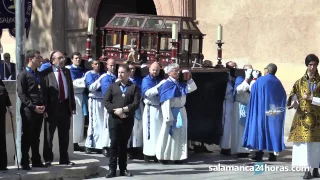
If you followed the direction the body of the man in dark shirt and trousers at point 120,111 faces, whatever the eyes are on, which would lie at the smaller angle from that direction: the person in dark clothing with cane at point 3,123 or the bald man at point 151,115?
the person in dark clothing with cane

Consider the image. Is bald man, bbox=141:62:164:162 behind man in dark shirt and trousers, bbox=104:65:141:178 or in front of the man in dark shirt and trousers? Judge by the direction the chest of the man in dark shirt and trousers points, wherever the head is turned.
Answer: behind

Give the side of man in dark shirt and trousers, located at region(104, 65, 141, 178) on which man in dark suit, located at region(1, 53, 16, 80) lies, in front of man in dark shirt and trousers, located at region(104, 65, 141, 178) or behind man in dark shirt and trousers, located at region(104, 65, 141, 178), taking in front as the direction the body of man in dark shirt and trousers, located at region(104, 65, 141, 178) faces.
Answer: behind

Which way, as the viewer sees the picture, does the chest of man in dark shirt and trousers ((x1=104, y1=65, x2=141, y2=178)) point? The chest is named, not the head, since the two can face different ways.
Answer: toward the camera

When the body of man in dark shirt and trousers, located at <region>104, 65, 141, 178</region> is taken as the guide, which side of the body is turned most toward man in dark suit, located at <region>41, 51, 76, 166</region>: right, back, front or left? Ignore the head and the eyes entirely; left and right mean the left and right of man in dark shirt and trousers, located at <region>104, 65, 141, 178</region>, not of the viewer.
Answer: right

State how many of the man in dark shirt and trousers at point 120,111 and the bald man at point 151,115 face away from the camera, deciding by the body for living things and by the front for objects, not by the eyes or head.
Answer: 0

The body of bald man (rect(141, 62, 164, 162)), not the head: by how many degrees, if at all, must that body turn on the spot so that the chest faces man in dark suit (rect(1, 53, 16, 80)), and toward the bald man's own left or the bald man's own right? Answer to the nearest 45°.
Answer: approximately 180°

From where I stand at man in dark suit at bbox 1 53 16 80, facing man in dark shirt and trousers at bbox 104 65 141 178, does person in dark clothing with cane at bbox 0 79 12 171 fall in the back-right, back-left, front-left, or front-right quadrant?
front-right

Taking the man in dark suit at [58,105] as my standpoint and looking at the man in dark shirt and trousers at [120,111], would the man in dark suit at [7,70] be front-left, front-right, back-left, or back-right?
back-left

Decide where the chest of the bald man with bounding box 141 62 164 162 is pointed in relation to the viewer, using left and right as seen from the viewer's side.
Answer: facing the viewer and to the right of the viewer
